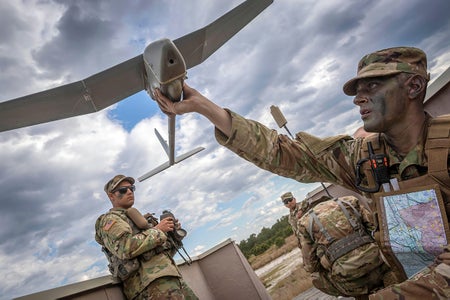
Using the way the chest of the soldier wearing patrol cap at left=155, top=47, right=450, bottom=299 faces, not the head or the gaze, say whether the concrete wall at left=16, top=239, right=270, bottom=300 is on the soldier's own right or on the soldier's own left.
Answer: on the soldier's own right

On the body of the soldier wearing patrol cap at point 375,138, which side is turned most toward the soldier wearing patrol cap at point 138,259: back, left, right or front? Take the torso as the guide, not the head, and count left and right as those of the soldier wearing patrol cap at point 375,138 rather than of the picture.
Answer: right

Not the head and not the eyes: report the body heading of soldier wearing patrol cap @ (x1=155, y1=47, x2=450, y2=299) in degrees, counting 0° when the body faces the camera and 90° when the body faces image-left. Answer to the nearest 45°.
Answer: approximately 45°
